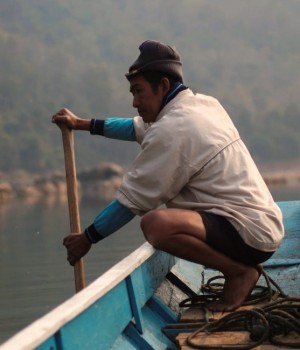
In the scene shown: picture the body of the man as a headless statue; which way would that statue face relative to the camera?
to the viewer's left

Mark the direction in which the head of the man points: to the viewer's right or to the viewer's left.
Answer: to the viewer's left

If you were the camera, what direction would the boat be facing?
facing the viewer and to the left of the viewer
